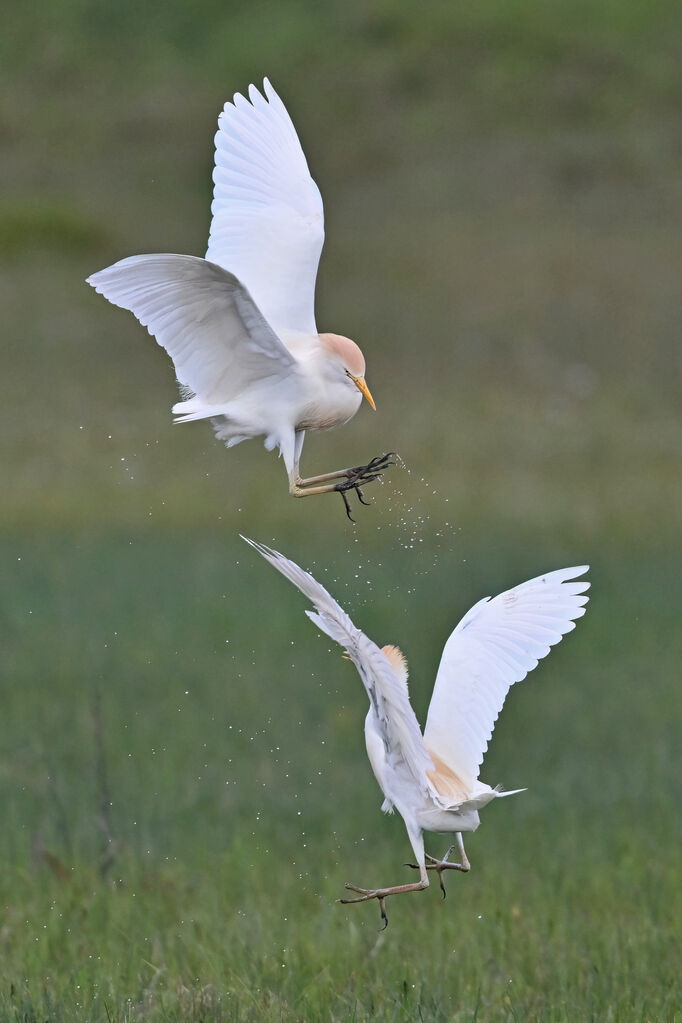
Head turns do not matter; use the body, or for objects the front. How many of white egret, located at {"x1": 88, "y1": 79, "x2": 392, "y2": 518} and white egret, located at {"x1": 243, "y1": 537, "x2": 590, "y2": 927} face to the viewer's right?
1

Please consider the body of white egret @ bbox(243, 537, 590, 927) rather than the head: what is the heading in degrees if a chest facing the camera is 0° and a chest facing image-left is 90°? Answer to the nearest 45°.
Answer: approximately 135°

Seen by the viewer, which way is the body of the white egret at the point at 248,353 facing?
to the viewer's right
